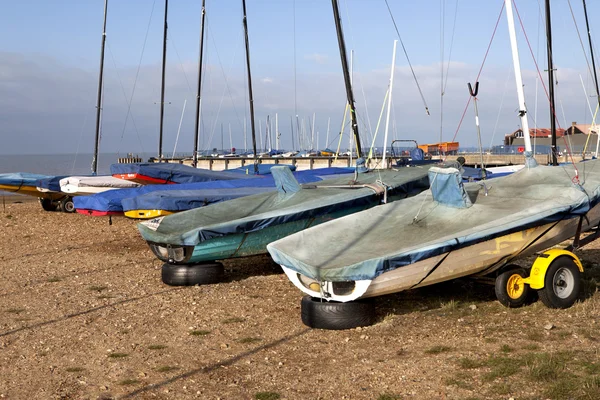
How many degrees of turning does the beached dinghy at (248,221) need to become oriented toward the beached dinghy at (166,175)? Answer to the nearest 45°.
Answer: approximately 45° to its left

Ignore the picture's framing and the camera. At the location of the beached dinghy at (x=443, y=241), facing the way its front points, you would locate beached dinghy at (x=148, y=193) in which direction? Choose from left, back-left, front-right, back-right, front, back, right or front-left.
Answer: left

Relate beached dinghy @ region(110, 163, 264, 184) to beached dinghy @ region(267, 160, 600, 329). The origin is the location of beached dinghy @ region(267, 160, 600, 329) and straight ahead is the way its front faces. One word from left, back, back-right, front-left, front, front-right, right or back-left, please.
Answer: left

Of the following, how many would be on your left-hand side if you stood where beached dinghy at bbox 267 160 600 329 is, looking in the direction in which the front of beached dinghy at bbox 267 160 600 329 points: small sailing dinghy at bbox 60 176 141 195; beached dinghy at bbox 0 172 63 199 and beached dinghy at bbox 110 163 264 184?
3

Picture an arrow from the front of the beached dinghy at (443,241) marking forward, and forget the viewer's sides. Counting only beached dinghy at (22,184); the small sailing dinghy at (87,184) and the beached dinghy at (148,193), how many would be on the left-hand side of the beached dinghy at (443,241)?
3

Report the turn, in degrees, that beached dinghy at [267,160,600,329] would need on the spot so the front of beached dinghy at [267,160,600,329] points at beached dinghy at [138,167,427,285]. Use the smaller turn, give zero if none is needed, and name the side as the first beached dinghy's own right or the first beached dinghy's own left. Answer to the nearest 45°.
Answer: approximately 90° to the first beached dinghy's own left

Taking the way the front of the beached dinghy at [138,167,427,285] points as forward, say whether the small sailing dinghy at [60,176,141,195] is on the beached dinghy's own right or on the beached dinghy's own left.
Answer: on the beached dinghy's own left

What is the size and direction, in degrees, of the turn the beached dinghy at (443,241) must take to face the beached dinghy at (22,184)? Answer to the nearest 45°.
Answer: approximately 90° to its left

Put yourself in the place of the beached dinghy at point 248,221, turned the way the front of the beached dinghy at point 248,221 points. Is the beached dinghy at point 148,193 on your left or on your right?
on your left

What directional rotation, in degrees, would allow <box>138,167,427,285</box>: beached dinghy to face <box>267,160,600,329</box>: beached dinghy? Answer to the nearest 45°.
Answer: approximately 90° to its right

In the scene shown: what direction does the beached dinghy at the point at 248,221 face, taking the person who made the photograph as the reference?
facing away from the viewer and to the right of the viewer

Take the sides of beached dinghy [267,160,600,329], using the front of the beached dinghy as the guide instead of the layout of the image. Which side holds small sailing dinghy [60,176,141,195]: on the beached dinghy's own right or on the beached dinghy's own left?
on the beached dinghy's own left

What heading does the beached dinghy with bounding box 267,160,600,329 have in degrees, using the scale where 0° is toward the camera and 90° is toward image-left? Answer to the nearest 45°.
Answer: approximately 225°
